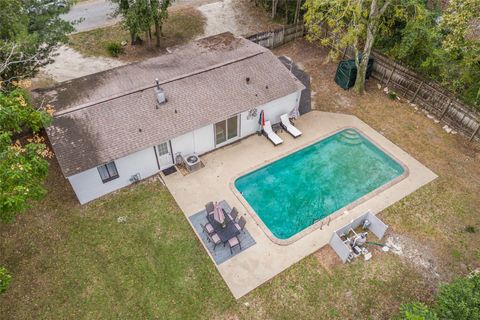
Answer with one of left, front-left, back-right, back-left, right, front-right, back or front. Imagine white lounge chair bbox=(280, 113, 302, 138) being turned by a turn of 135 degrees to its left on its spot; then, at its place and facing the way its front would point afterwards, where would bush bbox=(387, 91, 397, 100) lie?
front-right

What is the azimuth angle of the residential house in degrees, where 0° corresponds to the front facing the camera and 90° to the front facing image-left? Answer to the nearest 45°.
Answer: approximately 135°

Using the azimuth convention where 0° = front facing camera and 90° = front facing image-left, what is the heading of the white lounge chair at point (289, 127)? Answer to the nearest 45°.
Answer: approximately 315°

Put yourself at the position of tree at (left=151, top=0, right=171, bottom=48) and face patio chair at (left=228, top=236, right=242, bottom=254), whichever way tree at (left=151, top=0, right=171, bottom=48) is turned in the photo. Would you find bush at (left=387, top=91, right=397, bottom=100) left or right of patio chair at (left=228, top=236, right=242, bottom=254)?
left

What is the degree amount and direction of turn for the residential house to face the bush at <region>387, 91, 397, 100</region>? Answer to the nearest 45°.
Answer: approximately 135° to its right

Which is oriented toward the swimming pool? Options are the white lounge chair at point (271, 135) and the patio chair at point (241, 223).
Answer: the white lounge chair

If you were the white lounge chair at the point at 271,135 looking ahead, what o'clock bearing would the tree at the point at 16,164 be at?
The tree is roughly at 3 o'clock from the white lounge chair.

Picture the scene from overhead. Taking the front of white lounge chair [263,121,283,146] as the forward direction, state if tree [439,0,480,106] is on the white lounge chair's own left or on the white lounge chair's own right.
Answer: on the white lounge chair's own left

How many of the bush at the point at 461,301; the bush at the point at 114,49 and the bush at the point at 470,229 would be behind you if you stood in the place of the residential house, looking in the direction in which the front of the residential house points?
2

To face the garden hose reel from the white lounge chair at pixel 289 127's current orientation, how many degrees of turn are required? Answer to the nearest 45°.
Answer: approximately 90° to its right

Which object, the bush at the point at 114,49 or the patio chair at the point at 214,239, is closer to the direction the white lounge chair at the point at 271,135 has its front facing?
the patio chair

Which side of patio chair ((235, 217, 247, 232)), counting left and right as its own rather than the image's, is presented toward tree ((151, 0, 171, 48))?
right

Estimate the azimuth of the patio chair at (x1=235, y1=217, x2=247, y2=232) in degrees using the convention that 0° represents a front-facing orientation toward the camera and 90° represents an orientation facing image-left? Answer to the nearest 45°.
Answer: approximately 45°

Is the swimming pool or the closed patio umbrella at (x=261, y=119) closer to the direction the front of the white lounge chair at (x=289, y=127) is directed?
the swimming pool

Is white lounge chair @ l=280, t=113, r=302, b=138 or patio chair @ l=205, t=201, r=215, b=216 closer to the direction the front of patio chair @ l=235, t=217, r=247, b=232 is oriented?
the patio chair
